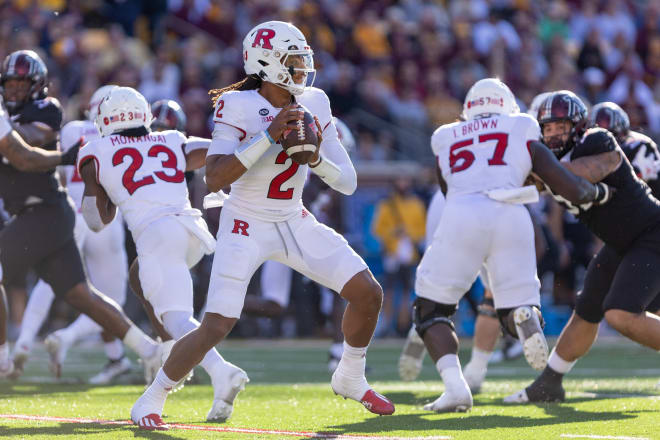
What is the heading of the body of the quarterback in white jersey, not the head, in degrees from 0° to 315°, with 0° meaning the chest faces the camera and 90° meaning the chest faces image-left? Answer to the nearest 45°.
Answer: approximately 315°
